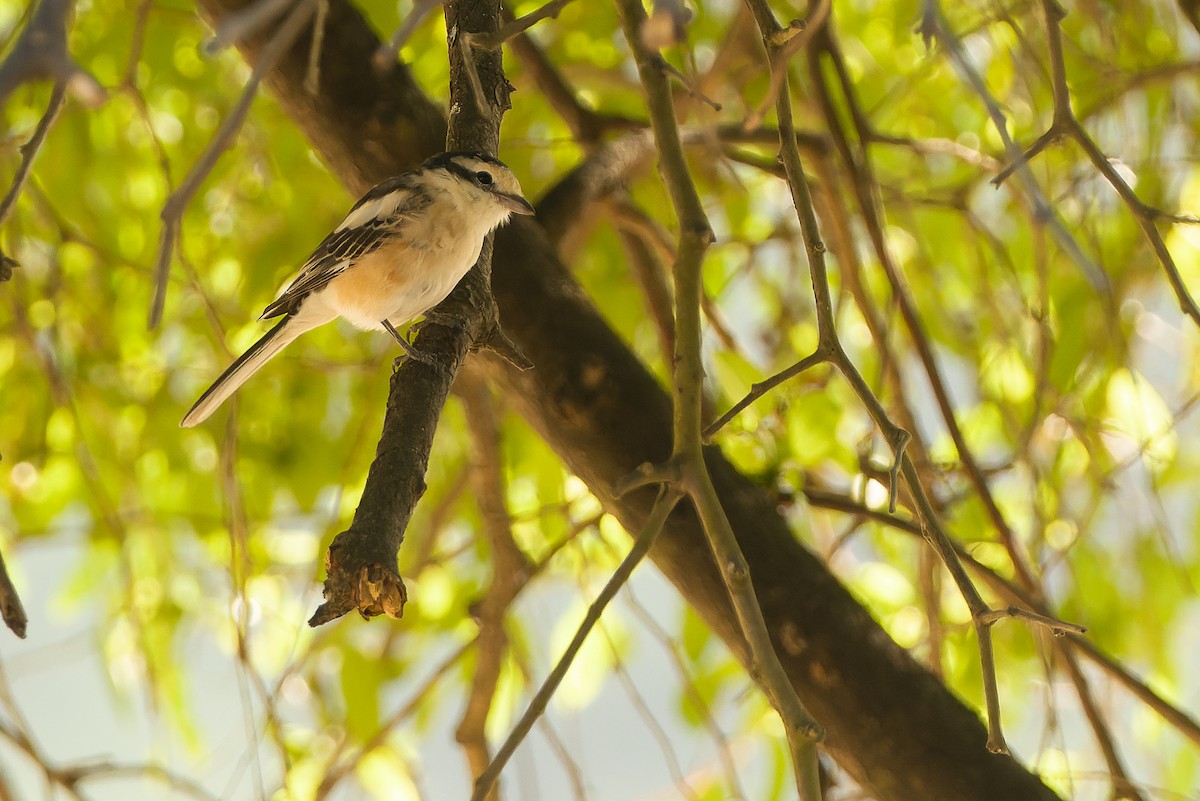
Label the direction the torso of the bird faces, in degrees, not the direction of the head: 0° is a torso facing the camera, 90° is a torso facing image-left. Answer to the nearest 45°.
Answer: approximately 270°

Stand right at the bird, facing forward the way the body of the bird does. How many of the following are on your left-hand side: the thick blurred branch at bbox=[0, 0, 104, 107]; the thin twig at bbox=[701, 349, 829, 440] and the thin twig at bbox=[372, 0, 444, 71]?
0

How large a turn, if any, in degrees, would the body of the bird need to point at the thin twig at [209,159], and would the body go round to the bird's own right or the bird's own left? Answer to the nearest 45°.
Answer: approximately 90° to the bird's own right

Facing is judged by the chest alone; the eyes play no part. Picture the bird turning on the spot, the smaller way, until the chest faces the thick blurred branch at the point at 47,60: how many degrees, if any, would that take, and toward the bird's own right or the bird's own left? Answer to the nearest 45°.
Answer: approximately 90° to the bird's own right
